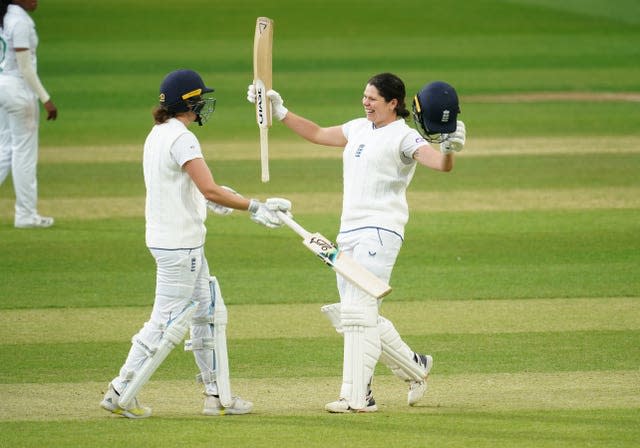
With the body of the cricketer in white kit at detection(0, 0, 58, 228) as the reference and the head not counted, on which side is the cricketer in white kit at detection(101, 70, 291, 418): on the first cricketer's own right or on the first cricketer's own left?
on the first cricketer's own right

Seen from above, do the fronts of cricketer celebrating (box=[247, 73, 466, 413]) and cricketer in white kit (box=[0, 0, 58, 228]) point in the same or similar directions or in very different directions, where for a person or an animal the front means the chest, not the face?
very different directions

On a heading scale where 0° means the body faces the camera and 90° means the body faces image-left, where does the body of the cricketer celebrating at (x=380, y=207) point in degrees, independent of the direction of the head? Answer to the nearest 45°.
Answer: approximately 45°

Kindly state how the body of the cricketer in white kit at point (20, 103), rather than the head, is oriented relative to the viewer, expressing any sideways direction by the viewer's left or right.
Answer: facing away from the viewer and to the right of the viewer

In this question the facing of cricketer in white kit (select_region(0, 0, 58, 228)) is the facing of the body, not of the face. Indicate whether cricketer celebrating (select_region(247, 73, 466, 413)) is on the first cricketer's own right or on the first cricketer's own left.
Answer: on the first cricketer's own right
